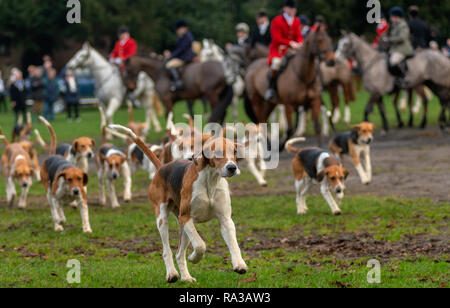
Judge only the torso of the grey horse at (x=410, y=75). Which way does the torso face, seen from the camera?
to the viewer's left

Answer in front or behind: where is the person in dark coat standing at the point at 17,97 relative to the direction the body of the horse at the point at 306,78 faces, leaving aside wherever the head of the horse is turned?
behind

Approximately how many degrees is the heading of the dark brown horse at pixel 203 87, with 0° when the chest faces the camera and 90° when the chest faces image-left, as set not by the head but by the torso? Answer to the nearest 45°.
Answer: approximately 90°

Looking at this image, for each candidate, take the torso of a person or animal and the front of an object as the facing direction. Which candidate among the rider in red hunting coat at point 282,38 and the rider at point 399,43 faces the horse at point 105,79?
the rider

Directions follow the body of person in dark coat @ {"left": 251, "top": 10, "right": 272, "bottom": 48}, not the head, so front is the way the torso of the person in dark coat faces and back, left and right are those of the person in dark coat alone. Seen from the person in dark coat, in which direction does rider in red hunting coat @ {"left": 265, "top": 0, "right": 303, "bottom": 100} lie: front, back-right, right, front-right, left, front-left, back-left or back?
front

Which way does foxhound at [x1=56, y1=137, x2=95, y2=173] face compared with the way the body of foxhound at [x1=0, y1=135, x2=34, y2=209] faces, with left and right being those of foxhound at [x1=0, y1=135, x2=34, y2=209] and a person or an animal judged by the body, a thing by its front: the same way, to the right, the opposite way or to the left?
the same way

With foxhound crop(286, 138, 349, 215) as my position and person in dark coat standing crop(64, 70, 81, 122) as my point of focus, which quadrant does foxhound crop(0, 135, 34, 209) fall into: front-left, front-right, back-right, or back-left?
front-left

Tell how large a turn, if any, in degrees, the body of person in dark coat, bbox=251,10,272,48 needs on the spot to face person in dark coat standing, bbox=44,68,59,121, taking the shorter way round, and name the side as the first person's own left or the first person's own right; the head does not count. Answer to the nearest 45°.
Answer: approximately 135° to the first person's own right

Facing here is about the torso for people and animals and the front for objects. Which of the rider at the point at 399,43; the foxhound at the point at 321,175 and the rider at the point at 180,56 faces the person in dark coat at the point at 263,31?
the rider at the point at 399,43

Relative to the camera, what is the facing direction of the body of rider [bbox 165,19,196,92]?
to the viewer's left

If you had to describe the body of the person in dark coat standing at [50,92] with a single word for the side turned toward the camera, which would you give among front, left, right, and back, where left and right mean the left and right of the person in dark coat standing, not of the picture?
front

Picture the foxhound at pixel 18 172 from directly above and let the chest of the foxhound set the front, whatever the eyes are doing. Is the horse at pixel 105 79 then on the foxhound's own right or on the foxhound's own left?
on the foxhound's own left

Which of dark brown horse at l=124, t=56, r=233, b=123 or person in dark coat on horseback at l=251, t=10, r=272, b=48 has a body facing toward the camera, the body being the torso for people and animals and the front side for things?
the person in dark coat on horseback

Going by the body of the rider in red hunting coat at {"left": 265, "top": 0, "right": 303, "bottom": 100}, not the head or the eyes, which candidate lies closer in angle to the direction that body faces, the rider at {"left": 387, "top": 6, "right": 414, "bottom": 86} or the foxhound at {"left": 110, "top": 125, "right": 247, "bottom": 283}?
the foxhound

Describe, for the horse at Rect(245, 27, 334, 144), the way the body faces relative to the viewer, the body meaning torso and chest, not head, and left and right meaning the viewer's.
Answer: facing the viewer and to the right of the viewer

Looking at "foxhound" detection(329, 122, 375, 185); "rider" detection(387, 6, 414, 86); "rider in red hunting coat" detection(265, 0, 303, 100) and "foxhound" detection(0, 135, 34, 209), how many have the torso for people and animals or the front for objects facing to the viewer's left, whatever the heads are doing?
1

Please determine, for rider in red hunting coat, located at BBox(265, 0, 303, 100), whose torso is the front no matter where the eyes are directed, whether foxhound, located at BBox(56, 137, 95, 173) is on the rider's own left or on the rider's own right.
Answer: on the rider's own right

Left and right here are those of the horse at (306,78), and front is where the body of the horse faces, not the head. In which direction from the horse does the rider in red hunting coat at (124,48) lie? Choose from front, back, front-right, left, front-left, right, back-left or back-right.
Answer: back
